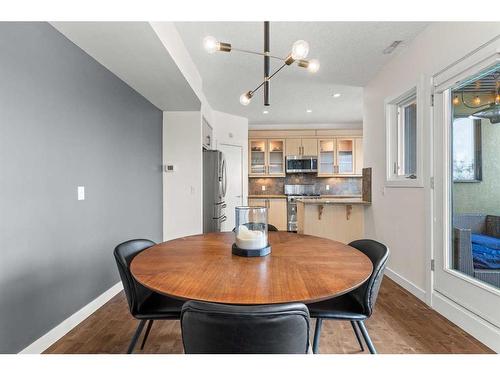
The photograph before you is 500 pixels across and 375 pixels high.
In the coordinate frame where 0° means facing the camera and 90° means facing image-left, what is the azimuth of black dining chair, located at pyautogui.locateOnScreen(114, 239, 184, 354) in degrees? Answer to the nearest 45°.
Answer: approximately 270°

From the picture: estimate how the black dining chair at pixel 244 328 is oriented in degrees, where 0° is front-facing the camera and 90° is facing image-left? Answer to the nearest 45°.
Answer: approximately 180°

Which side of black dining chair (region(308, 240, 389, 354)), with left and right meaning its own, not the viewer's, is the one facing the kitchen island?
right

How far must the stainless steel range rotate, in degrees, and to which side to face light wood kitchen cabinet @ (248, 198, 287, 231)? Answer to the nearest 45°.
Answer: approximately 45° to its right

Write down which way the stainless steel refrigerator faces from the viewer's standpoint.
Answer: facing to the right of the viewer

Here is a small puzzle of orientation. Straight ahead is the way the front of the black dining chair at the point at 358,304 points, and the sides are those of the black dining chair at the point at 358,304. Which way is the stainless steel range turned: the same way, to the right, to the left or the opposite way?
to the left

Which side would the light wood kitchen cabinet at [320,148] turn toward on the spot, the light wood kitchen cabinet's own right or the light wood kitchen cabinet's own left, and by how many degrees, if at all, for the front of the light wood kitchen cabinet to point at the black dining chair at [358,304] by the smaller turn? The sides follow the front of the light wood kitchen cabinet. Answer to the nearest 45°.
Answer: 0° — it already faces it

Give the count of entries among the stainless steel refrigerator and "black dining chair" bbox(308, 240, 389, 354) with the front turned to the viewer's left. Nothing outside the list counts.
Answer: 1

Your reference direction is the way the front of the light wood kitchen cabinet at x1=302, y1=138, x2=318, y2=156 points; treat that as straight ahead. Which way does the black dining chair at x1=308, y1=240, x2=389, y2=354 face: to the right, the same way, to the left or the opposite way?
to the right
